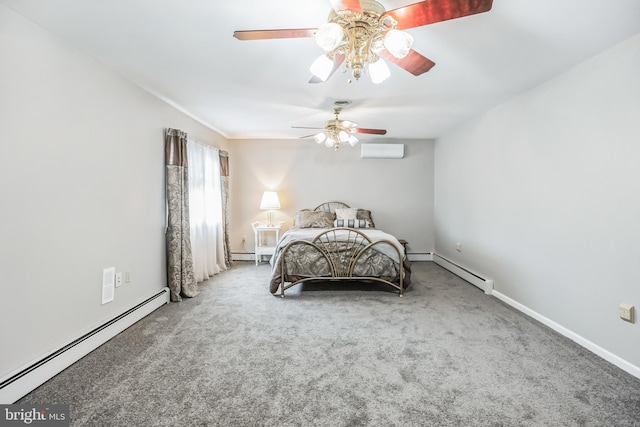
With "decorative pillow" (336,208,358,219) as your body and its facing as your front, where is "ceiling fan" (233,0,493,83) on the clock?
The ceiling fan is roughly at 12 o'clock from the decorative pillow.

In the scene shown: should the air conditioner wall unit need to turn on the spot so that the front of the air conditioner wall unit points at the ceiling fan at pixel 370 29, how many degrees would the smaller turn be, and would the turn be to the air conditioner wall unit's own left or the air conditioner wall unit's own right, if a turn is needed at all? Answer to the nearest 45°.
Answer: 0° — it already faces it

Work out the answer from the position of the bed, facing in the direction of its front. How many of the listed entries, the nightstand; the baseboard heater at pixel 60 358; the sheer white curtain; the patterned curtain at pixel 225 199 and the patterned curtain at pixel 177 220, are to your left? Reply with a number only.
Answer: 0

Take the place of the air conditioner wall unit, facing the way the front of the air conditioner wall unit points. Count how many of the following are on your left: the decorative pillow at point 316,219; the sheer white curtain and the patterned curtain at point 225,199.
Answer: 0

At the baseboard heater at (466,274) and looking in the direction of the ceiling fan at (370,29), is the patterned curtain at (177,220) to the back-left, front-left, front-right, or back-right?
front-right

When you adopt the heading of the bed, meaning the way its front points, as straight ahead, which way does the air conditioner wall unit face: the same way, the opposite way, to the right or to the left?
the same way

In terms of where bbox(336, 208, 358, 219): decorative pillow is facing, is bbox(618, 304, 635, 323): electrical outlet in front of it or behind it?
in front

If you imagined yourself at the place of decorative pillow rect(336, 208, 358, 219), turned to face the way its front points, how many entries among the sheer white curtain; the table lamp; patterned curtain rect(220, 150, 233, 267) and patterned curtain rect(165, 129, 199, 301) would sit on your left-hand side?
0

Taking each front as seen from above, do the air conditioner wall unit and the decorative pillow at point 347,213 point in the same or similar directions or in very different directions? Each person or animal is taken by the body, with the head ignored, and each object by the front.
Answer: same or similar directions

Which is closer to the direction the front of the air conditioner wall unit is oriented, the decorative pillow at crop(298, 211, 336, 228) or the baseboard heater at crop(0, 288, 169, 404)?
the baseboard heater

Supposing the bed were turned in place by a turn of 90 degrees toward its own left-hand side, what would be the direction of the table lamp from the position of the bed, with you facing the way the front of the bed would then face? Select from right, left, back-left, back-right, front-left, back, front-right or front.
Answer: back-left

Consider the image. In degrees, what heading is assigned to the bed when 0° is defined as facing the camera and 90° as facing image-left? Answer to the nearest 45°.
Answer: approximately 0°

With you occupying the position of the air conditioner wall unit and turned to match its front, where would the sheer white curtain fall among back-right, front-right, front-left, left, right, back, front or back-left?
front-right

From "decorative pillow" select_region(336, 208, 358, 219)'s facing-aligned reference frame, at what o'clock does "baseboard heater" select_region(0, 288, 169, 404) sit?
The baseboard heater is roughly at 1 o'clock from the decorative pillow.

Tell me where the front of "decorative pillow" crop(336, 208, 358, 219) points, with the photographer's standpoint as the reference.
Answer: facing the viewer

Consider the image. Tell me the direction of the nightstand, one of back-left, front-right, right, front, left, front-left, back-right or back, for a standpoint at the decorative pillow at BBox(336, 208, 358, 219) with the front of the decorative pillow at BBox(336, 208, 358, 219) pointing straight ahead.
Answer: right

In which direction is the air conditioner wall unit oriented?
toward the camera

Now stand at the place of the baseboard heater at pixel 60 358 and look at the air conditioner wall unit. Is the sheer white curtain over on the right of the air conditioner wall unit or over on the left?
left
